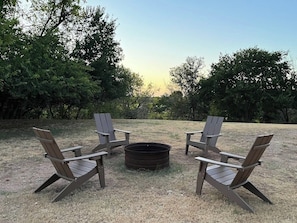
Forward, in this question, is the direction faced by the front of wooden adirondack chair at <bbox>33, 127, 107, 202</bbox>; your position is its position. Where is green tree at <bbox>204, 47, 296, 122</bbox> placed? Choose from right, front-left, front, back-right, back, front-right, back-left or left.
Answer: front

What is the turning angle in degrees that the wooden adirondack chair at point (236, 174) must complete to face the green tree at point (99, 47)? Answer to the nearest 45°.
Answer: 0° — it already faces it

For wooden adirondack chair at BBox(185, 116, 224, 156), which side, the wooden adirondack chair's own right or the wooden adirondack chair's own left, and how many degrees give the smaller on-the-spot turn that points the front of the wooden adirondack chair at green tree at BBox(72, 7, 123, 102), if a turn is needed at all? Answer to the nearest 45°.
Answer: approximately 90° to the wooden adirondack chair's own right

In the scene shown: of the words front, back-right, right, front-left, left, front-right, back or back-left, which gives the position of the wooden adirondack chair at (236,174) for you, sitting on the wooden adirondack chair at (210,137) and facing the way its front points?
front-left

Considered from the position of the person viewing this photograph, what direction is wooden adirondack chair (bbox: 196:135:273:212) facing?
facing away from the viewer and to the left of the viewer

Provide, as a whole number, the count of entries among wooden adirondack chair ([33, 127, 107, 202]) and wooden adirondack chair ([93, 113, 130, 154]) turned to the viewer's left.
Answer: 0

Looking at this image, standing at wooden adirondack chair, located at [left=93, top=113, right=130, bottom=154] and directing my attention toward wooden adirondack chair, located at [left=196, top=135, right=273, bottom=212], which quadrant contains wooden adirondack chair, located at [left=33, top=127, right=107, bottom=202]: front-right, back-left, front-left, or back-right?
front-right

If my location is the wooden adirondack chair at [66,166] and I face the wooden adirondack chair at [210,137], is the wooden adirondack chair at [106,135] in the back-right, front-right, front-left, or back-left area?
front-left

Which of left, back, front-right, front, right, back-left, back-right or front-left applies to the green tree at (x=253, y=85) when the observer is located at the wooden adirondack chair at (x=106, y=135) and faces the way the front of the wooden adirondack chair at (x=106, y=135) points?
left

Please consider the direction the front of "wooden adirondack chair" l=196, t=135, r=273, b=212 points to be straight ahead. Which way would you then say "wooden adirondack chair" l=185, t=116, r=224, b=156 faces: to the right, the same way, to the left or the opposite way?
to the left

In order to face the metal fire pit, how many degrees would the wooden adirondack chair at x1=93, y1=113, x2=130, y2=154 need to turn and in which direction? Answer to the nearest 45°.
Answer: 0° — it already faces it

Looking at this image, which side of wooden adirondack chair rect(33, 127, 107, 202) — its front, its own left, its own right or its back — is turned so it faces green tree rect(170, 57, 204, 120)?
front

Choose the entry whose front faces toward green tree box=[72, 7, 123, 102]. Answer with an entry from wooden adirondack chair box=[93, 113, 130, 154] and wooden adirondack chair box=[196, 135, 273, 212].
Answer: wooden adirondack chair box=[196, 135, 273, 212]

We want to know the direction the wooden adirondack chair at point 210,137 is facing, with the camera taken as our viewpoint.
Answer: facing the viewer and to the left of the viewer

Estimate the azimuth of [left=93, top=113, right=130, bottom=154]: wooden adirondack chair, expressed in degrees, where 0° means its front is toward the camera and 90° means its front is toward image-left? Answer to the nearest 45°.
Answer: approximately 315°

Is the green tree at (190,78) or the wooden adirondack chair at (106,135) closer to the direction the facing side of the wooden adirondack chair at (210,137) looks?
the wooden adirondack chair

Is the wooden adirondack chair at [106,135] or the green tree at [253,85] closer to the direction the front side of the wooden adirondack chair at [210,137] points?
the wooden adirondack chair

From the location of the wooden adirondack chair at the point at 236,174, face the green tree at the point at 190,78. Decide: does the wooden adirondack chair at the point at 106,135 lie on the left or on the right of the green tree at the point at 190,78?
left

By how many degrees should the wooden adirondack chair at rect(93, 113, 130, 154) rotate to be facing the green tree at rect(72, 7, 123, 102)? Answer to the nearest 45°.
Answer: approximately 135° to its left

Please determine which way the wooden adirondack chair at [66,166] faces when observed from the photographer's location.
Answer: facing away from the viewer and to the right of the viewer

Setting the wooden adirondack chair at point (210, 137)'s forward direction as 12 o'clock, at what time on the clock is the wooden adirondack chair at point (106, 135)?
the wooden adirondack chair at point (106, 135) is roughly at 1 o'clock from the wooden adirondack chair at point (210, 137).

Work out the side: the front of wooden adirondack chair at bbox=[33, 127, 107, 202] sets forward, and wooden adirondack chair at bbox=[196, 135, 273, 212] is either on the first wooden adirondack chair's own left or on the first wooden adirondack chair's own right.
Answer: on the first wooden adirondack chair's own right
